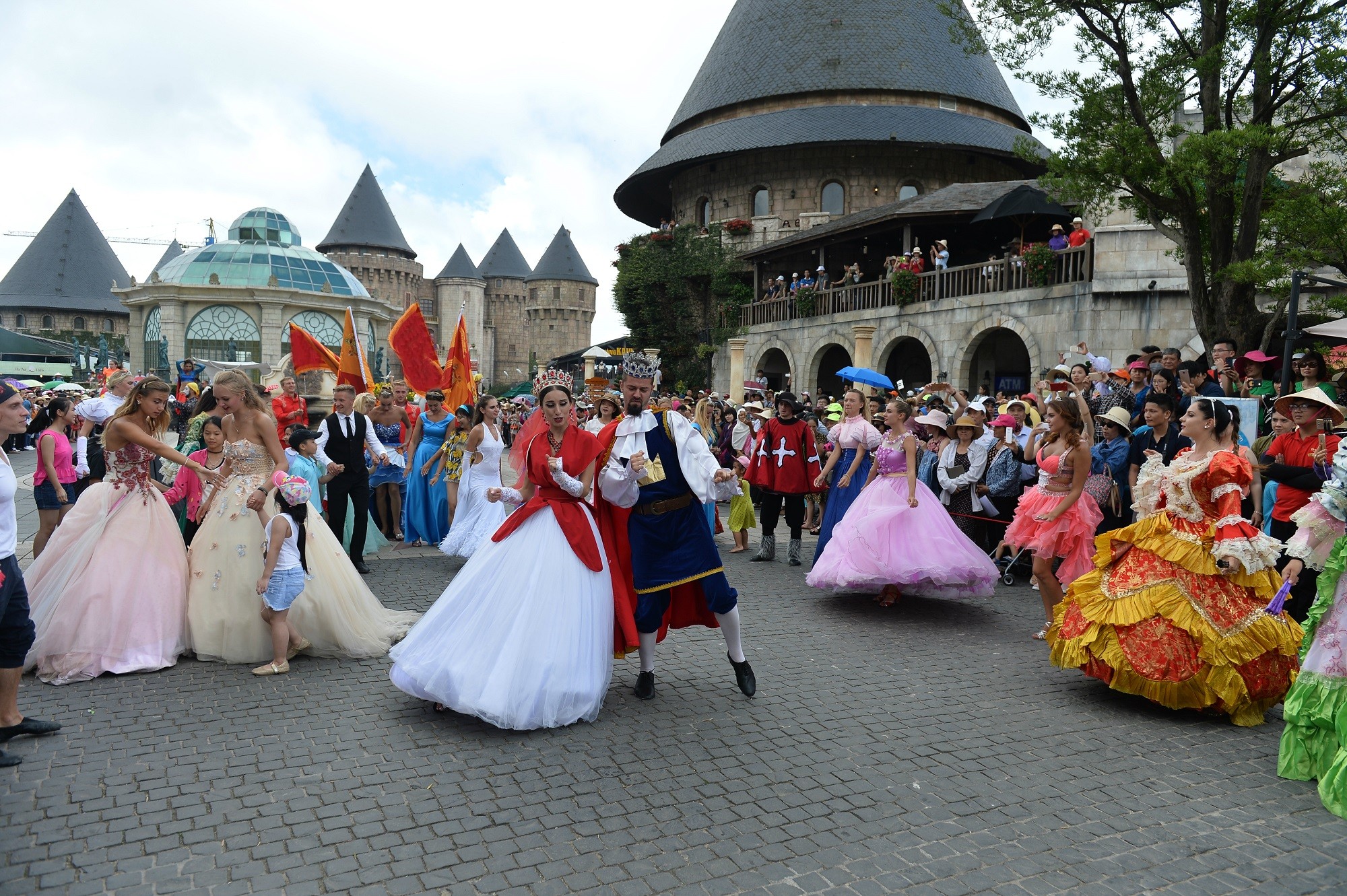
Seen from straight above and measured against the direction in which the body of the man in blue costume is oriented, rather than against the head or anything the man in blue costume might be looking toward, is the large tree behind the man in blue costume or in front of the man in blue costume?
behind

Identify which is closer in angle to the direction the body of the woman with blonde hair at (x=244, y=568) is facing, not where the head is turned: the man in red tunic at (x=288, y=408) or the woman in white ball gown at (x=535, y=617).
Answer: the woman in white ball gown

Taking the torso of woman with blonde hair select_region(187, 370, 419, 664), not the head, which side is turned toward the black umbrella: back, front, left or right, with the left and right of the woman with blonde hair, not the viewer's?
back

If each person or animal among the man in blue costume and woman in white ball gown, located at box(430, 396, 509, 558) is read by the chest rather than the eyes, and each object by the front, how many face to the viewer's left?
0

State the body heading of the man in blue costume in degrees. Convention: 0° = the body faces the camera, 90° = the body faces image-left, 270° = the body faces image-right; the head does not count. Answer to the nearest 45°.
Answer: approximately 0°

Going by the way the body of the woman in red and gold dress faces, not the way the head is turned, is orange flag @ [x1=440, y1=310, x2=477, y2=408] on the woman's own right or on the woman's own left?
on the woman's own right

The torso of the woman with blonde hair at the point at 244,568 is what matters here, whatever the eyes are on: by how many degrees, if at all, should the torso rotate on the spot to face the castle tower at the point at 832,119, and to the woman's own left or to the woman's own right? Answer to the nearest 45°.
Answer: approximately 180°
